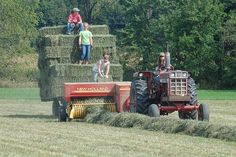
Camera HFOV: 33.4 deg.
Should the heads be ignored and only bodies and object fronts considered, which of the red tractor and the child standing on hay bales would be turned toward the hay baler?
the child standing on hay bales

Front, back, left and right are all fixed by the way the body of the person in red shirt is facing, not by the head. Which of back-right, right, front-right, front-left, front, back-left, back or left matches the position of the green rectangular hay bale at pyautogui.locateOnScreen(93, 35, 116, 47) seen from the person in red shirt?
left

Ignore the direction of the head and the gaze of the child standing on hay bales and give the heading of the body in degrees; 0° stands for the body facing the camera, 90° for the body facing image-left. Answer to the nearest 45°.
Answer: approximately 0°

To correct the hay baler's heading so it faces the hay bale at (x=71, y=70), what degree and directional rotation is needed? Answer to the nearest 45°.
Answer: approximately 180°

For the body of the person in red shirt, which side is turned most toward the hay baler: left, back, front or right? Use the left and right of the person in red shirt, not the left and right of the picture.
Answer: front

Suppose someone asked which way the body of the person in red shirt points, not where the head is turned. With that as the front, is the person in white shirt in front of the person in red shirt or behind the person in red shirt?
in front
